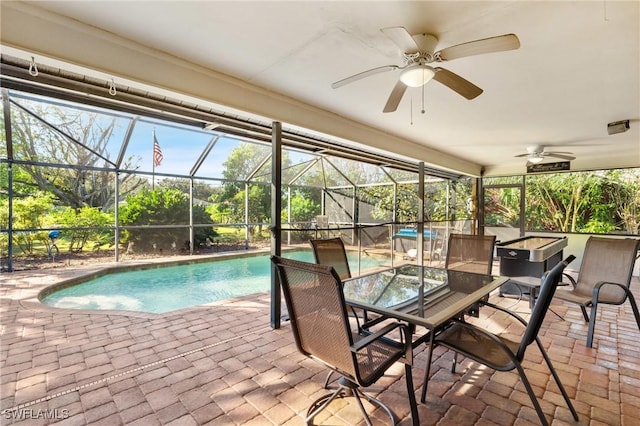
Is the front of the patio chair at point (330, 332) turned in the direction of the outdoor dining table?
yes

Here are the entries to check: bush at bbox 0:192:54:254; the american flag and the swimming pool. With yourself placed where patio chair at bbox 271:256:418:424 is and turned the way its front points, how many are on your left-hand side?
3

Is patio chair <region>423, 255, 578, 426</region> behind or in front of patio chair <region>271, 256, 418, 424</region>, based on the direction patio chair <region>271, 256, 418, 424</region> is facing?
in front

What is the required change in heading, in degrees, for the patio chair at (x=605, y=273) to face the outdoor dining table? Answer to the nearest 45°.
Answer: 0° — it already faces it

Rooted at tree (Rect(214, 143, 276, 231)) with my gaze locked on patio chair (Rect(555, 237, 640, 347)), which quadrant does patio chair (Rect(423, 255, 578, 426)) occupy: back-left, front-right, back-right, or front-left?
front-right

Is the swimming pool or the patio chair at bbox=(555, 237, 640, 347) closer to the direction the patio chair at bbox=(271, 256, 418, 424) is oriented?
the patio chair

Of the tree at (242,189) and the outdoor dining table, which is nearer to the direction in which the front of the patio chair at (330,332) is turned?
the outdoor dining table

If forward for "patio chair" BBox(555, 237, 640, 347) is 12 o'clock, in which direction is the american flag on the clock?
The american flag is roughly at 1 o'clock from the patio chair.

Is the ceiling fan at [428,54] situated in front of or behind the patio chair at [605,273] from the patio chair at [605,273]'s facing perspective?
in front

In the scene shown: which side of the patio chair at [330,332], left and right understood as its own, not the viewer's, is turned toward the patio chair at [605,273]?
front

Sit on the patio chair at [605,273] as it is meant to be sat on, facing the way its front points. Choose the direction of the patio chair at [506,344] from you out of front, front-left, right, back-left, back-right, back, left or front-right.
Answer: front-left

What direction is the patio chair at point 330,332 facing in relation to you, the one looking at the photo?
facing away from the viewer and to the right of the viewer

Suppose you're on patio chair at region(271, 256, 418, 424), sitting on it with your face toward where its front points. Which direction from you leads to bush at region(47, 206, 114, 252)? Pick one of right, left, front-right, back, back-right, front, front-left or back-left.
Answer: left
